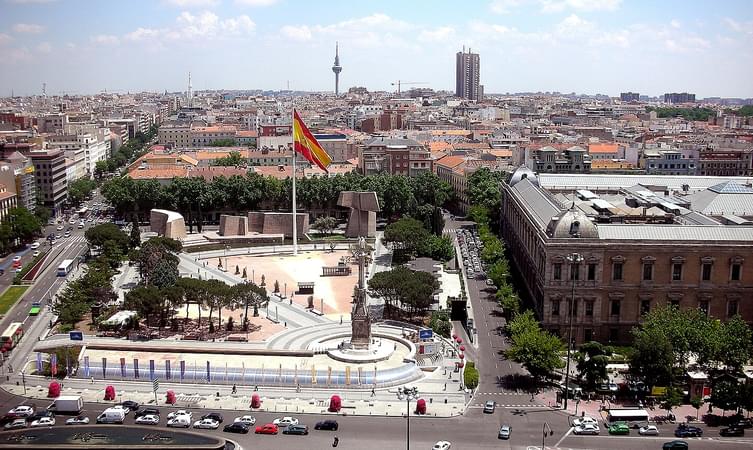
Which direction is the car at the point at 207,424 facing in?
to the viewer's left

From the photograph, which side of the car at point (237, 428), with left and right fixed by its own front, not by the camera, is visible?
left

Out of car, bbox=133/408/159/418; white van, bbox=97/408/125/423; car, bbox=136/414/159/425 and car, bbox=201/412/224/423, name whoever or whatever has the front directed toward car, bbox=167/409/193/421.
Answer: car, bbox=201/412/224/423

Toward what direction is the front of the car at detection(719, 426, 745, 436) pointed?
to the viewer's left

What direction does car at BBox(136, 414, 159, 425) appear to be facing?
to the viewer's left

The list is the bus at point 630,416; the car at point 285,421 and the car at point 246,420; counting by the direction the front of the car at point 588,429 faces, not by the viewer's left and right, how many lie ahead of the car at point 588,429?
2

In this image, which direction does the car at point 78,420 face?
to the viewer's left

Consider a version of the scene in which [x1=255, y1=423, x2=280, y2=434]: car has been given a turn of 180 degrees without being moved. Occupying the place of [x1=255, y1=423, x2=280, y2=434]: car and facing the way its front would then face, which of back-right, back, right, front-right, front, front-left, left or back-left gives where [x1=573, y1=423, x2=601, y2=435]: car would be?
front

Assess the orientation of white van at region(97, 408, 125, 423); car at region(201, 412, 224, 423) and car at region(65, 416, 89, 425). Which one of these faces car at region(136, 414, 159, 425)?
car at region(201, 412, 224, 423)

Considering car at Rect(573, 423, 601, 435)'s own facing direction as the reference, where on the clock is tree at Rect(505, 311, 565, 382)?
The tree is roughly at 2 o'clock from the car.

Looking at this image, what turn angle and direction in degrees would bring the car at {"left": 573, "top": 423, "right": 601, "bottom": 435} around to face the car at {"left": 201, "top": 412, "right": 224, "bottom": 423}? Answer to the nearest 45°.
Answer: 0° — it already faces it

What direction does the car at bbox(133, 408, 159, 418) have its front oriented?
to the viewer's left

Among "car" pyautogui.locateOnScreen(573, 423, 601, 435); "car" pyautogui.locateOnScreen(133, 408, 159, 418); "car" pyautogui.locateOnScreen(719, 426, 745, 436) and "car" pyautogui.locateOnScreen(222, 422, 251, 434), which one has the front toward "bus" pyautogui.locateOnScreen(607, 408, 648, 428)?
"car" pyautogui.locateOnScreen(719, 426, 745, 436)

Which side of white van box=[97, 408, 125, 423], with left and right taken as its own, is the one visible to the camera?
left
